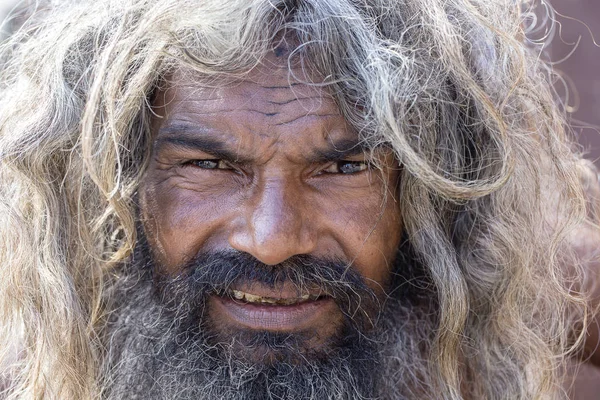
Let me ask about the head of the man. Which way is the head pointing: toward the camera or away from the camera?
toward the camera

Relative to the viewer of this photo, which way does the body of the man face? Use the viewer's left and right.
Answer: facing the viewer
